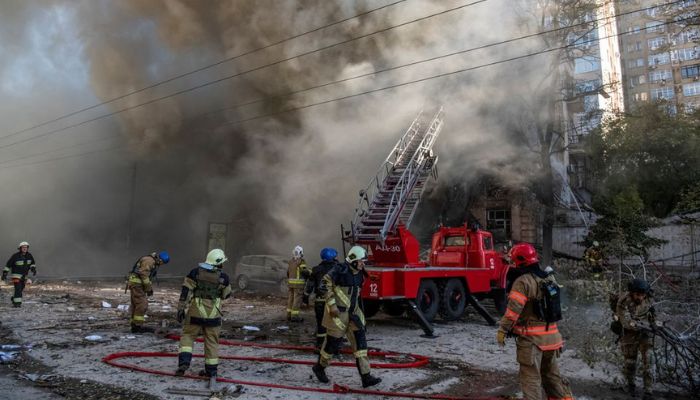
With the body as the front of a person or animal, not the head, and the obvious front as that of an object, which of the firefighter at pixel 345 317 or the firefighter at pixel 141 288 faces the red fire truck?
the firefighter at pixel 141 288

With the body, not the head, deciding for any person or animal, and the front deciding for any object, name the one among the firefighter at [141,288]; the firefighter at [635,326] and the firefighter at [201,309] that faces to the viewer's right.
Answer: the firefighter at [141,288]

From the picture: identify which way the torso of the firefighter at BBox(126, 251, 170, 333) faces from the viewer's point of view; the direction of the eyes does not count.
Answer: to the viewer's right

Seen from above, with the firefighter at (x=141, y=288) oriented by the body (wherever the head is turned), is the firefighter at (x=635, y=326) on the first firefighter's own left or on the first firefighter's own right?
on the first firefighter's own right

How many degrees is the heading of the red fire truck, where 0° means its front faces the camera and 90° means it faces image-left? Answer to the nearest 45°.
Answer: approximately 225°

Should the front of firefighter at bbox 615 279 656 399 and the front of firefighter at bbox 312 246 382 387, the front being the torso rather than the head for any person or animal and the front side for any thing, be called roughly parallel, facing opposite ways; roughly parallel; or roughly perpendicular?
roughly perpendicular

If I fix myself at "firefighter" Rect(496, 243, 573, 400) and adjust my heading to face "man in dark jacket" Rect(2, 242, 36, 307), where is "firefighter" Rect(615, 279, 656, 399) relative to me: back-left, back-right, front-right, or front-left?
back-right

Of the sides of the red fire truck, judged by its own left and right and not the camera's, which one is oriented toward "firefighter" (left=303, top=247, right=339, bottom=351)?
back

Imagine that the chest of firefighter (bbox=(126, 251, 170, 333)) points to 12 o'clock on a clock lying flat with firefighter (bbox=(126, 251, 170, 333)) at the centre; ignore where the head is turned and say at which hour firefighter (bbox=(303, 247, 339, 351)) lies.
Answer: firefighter (bbox=(303, 247, 339, 351)) is roughly at 1 o'clock from firefighter (bbox=(126, 251, 170, 333)).
